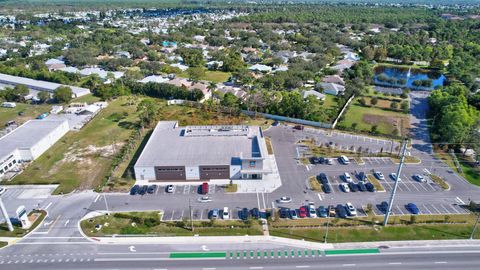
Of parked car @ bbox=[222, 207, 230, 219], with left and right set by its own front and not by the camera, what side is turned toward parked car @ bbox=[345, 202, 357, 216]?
left

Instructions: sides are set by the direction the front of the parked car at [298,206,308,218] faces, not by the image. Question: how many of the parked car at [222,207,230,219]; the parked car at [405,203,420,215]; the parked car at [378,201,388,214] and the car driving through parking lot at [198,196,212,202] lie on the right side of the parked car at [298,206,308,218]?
2

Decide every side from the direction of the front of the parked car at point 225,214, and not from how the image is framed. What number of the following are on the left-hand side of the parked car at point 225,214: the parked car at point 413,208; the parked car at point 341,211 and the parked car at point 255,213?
3

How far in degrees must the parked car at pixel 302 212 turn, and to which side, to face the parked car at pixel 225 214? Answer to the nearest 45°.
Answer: approximately 90° to its right

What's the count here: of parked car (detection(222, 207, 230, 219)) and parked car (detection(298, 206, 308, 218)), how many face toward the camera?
2

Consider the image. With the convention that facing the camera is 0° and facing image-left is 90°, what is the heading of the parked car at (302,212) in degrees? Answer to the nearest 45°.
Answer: approximately 0°

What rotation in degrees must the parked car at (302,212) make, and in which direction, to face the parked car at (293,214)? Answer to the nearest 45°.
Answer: approximately 45° to its right

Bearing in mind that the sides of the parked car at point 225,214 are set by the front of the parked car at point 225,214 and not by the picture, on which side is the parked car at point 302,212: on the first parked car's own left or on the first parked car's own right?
on the first parked car's own left

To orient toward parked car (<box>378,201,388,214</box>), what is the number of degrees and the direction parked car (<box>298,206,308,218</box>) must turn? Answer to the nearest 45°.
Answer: approximately 90° to its left

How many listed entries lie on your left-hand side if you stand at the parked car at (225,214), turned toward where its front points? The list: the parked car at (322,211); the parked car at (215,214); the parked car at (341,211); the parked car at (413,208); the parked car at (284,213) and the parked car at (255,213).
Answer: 5

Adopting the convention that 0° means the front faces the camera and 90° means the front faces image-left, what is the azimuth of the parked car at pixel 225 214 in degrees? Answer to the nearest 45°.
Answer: approximately 0°

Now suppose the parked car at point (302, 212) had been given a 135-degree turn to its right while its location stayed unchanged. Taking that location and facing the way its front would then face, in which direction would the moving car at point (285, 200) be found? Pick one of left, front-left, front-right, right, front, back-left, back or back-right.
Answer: front
